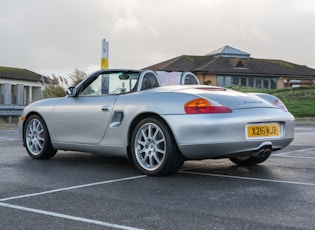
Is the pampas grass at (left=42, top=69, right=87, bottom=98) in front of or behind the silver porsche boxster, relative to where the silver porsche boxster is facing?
in front

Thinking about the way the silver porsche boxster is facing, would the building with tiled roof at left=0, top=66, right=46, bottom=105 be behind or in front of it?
in front

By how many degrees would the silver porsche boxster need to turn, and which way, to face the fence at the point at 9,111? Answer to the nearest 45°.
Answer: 0° — it already faces it

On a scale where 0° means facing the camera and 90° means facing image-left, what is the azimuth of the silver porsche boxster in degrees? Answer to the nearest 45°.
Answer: approximately 135°
